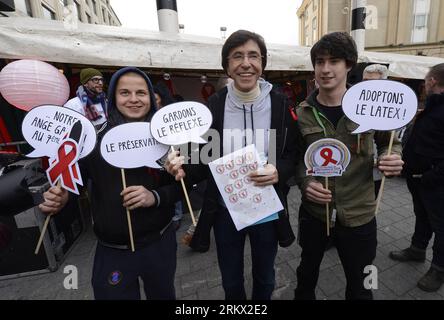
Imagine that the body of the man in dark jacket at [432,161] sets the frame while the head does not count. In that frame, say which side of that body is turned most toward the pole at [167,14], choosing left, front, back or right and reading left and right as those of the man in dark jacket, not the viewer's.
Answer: front

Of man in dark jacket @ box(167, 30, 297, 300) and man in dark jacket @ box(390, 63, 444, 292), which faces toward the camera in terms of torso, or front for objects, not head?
man in dark jacket @ box(167, 30, 297, 300)

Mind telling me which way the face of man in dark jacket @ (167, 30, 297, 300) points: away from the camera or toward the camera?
toward the camera

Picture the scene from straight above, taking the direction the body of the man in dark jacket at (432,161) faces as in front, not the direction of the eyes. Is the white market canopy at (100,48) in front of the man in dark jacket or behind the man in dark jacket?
in front

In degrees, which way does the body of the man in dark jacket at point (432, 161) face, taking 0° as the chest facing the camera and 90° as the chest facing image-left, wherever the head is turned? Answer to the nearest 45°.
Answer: approximately 90°

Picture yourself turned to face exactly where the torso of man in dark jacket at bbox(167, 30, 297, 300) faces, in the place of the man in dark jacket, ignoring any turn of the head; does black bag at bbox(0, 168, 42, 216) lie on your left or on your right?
on your right

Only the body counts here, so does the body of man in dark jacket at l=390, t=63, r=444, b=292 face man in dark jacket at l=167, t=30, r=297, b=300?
no

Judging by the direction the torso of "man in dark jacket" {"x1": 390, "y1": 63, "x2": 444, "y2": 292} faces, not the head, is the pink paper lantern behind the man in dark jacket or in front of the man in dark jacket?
in front

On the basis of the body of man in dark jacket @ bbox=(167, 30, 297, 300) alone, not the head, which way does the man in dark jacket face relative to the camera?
toward the camera
